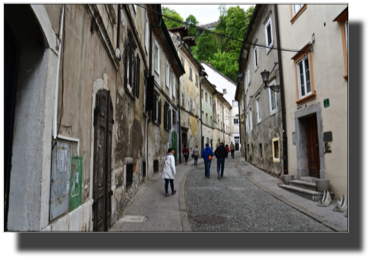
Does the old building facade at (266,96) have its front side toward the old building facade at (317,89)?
no

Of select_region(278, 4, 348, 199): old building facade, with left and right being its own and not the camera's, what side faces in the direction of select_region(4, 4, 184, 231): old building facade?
front

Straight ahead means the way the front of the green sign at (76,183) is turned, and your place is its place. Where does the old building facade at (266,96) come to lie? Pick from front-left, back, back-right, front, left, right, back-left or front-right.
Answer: left

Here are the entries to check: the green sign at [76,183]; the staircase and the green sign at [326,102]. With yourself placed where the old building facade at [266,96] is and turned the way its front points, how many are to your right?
0

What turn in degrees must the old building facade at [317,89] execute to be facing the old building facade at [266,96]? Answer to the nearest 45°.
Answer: approximately 90° to its right

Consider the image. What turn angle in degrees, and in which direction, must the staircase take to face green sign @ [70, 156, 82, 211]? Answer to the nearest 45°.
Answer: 0° — it already faces it

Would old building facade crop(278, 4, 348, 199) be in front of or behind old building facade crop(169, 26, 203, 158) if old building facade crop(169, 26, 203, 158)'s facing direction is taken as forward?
in front

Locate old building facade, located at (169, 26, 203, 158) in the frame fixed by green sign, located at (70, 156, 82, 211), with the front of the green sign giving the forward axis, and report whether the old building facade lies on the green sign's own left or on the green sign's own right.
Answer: on the green sign's own left

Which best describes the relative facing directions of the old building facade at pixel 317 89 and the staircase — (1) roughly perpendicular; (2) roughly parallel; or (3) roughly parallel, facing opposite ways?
roughly parallel

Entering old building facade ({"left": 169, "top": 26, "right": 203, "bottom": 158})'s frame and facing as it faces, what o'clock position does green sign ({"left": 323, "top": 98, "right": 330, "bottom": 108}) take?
The green sign is roughly at 1 o'clock from the old building facade.

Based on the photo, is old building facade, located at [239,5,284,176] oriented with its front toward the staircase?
no

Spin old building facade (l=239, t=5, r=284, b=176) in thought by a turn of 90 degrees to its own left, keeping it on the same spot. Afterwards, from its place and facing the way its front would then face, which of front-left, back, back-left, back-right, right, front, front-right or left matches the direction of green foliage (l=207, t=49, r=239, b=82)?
back-left

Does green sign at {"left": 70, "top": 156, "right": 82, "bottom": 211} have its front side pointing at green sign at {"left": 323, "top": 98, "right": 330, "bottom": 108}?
no

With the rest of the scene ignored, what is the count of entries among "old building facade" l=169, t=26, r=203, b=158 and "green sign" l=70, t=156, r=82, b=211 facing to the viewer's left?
0

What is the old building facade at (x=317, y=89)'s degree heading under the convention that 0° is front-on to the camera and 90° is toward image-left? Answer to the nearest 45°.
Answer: approximately 45°

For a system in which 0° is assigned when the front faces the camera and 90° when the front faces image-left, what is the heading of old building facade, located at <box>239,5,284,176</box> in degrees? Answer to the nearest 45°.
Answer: approximately 45°

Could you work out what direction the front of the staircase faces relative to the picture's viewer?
facing the viewer and to the left of the viewer

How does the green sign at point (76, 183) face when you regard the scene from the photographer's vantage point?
facing the viewer and to the right of the viewer

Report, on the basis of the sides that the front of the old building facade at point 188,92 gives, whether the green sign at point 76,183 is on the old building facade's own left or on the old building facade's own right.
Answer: on the old building facade's own right

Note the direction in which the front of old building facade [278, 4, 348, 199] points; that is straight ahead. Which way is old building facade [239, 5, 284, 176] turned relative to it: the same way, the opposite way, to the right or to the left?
the same way
